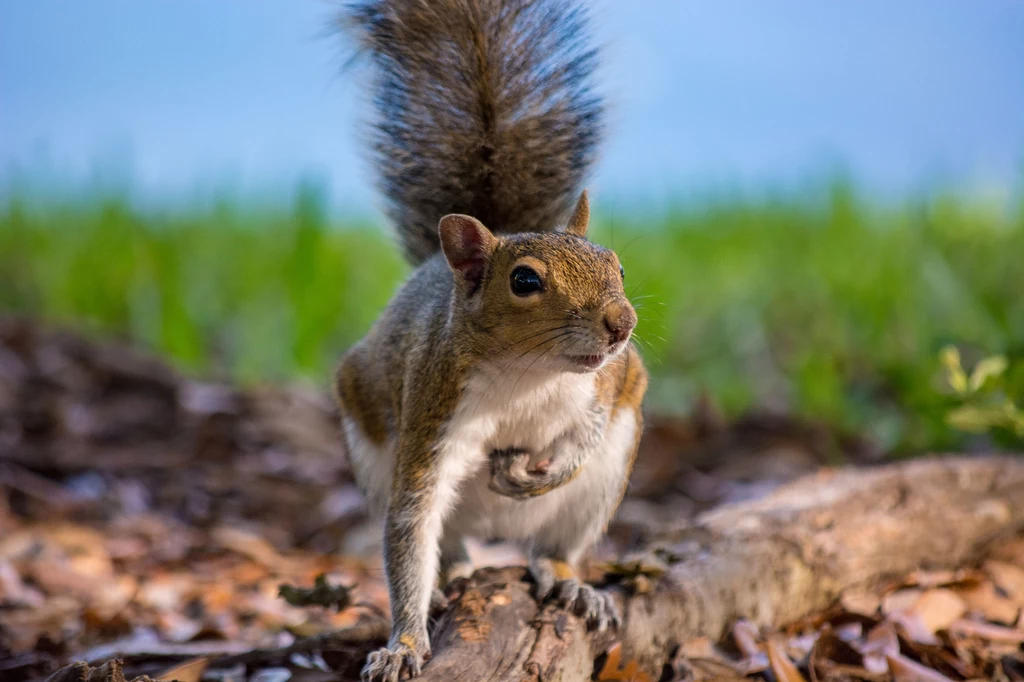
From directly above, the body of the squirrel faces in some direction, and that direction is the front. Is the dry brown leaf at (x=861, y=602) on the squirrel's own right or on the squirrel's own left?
on the squirrel's own left

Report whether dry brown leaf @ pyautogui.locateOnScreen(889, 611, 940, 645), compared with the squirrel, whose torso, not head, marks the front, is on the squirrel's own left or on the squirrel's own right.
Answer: on the squirrel's own left

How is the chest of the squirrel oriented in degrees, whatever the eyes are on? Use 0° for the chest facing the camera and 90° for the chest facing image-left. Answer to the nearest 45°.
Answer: approximately 0°

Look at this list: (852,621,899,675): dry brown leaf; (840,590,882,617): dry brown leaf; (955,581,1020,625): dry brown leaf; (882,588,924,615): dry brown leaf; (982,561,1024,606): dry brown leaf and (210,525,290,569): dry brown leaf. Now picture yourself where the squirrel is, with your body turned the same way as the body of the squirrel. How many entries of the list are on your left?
5

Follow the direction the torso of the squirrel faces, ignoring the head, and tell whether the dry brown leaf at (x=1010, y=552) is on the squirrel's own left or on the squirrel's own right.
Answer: on the squirrel's own left

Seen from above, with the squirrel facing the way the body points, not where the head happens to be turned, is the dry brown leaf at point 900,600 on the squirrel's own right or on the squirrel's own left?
on the squirrel's own left

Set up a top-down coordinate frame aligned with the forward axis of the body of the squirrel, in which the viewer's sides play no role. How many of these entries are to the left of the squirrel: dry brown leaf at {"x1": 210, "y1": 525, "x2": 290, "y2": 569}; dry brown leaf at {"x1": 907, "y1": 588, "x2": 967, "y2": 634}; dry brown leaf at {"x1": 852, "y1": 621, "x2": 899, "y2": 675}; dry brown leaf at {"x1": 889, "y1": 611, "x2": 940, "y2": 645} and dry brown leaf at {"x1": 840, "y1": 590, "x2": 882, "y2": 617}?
4

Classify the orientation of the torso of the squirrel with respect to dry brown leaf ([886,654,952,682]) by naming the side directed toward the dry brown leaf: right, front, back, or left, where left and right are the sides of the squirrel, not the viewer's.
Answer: left

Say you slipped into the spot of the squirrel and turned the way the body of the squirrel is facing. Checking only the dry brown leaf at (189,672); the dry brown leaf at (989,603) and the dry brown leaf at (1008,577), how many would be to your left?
2

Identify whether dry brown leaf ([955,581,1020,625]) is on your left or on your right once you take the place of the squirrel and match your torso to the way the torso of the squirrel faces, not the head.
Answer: on your left

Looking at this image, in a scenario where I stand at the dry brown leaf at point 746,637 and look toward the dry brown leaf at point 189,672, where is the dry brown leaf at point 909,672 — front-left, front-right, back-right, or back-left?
back-left
